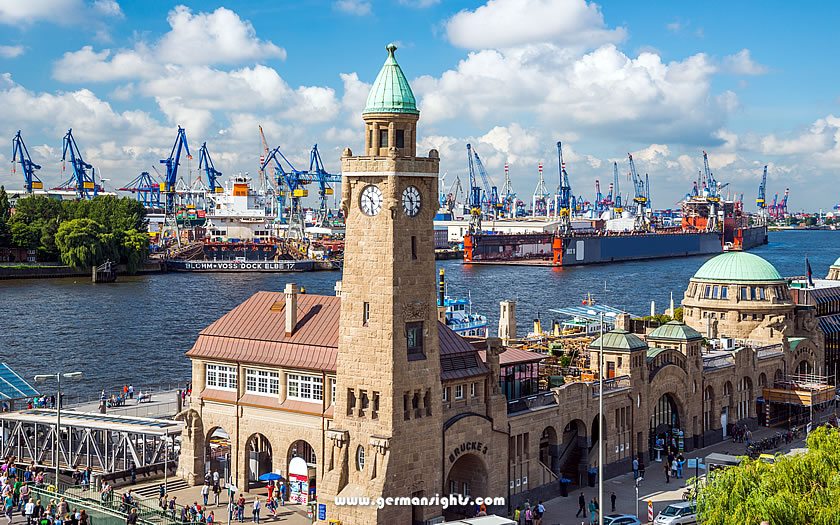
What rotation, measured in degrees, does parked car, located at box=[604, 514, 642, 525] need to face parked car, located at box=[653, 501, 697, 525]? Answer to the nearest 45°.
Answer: approximately 135° to its left

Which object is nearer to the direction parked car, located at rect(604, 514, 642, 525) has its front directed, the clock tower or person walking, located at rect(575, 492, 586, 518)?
the clock tower

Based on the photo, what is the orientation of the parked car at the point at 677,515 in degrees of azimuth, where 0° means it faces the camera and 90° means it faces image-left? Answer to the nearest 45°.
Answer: approximately 45°

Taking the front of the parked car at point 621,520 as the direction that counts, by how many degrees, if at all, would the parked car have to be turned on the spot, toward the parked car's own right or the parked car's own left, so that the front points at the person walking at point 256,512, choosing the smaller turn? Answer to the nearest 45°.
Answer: approximately 45° to the parked car's own right

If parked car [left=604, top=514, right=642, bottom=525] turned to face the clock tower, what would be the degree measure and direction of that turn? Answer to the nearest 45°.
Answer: approximately 45° to its right

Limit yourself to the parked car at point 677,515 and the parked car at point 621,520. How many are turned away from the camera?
0

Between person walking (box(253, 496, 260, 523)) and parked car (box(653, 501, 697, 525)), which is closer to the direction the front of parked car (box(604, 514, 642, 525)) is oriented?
the person walking

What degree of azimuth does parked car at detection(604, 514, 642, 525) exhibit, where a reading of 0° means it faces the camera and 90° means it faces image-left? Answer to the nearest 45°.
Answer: approximately 45°

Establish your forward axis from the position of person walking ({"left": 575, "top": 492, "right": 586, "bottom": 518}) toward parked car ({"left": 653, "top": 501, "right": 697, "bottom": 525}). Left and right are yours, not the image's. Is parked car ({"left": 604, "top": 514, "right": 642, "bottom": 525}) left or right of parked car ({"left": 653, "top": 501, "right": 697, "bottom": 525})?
right
